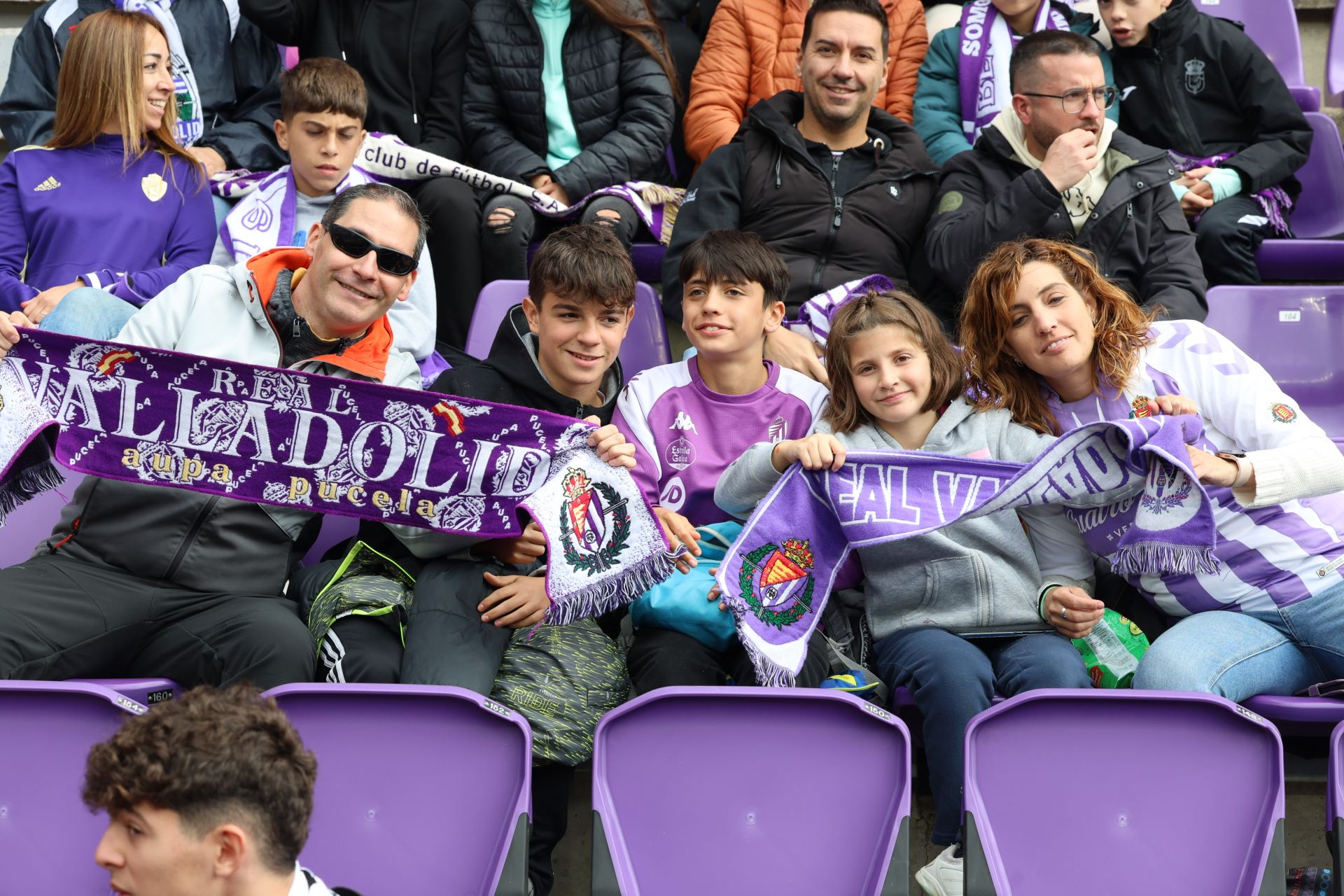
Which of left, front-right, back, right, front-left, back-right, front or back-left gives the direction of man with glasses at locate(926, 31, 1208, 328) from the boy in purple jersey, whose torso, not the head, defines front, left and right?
back-left

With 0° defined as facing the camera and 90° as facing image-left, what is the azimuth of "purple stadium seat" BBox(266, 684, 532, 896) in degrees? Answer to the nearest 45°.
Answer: approximately 0°

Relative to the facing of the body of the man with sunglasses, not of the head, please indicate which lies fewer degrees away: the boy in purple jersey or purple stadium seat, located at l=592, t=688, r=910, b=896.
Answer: the purple stadium seat

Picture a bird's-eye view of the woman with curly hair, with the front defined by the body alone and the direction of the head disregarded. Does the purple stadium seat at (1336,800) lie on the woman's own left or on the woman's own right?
on the woman's own left

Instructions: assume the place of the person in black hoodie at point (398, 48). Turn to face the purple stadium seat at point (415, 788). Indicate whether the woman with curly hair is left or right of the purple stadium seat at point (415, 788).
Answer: left

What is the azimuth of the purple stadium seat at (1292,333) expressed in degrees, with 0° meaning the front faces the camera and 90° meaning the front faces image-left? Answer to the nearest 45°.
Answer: approximately 0°

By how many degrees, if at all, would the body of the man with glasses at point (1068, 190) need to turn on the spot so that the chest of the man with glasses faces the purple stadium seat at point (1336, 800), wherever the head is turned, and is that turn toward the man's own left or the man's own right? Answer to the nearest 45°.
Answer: approximately 45° to the man's own right
